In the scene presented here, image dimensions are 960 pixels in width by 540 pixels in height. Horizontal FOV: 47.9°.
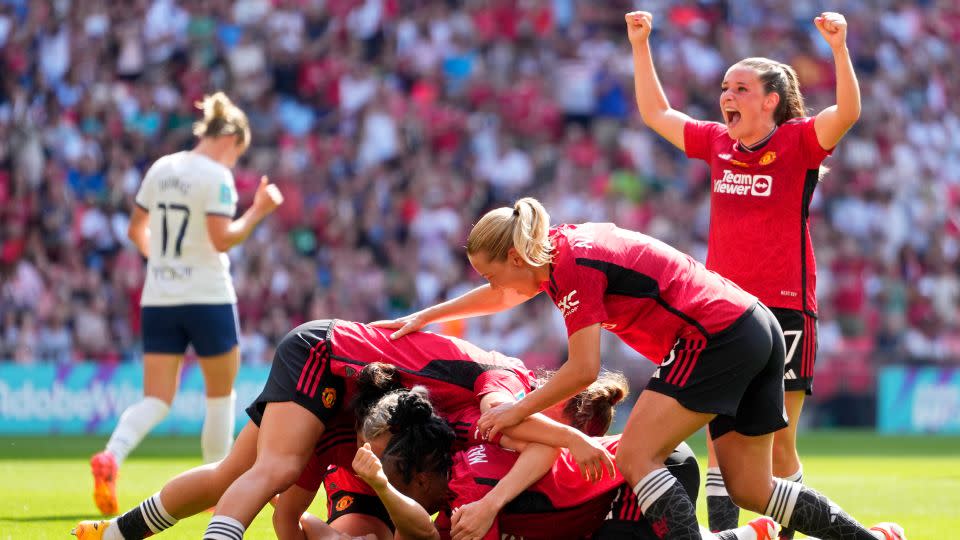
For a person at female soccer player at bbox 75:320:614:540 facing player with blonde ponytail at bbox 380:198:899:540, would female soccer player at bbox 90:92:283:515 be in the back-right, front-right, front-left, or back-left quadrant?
back-left

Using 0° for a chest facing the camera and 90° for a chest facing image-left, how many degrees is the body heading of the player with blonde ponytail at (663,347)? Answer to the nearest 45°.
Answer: approximately 90°

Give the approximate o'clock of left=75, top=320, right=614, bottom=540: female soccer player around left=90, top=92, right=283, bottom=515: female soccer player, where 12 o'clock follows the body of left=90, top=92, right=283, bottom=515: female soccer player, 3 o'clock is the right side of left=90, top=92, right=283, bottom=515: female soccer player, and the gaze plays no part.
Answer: left=75, top=320, right=614, bottom=540: female soccer player is roughly at 4 o'clock from left=90, top=92, right=283, bottom=515: female soccer player.

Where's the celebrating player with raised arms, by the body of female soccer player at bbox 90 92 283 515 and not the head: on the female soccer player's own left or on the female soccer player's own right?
on the female soccer player's own right

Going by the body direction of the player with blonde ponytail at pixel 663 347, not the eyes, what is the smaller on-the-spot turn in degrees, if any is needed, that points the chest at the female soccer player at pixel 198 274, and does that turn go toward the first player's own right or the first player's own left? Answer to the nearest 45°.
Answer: approximately 45° to the first player's own right

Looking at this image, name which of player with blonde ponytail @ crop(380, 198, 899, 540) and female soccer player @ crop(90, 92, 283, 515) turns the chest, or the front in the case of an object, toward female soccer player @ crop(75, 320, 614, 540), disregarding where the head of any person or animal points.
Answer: the player with blonde ponytail

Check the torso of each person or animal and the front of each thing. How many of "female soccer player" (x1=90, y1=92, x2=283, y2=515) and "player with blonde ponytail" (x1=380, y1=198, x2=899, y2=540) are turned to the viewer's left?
1

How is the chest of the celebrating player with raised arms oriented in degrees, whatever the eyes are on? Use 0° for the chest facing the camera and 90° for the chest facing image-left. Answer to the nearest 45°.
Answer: approximately 45°

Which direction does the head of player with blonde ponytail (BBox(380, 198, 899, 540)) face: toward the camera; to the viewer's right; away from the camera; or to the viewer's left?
to the viewer's left

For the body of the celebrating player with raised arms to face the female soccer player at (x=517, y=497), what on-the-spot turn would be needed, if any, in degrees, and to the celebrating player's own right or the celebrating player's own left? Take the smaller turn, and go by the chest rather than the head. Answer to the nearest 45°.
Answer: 0° — they already face them

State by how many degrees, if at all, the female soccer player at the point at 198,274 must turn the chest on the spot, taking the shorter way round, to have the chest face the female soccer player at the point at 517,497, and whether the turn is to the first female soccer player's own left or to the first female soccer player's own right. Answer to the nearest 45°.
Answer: approximately 135° to the first female soccer player's own right

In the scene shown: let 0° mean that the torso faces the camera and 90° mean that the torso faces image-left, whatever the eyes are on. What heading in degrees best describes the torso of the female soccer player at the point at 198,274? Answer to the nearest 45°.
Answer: approximately 225°

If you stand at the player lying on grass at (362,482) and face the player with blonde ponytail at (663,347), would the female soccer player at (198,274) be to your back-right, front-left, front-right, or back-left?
back-left
